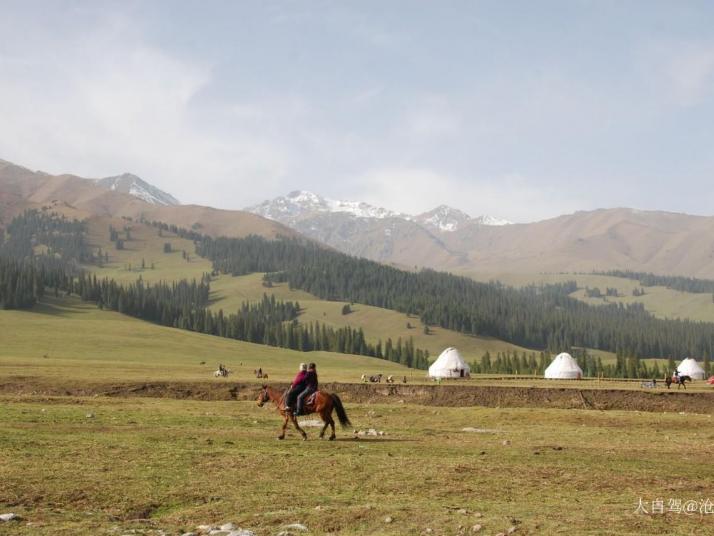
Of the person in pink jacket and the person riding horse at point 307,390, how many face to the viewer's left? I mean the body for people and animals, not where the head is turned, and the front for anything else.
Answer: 2

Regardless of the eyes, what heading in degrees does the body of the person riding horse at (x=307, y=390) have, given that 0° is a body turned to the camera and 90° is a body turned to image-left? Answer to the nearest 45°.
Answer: approximately 90°

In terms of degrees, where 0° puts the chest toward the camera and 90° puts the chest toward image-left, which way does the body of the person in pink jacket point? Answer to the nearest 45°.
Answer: approximately 90°
